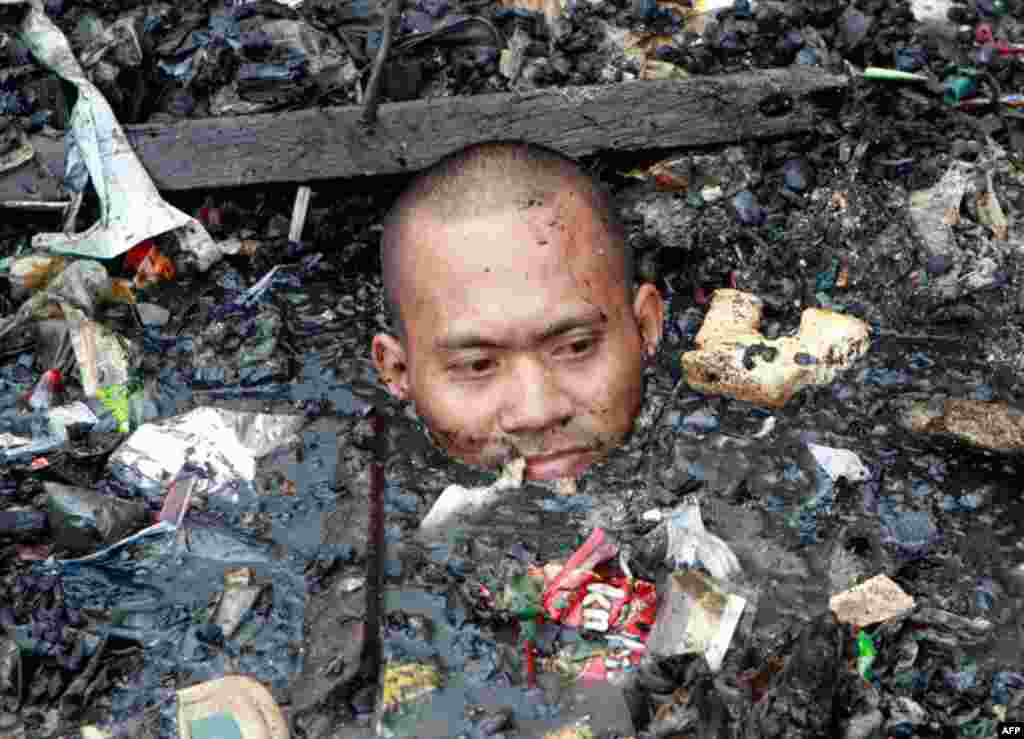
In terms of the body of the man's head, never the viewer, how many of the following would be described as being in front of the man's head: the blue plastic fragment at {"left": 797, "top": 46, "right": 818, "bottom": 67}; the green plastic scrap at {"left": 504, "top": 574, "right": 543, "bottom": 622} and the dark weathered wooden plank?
1

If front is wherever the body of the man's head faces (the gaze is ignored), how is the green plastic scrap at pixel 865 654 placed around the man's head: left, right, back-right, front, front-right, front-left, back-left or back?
front-left

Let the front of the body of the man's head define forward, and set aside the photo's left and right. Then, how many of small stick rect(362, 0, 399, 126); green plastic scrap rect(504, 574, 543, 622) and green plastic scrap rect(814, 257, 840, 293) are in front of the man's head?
1

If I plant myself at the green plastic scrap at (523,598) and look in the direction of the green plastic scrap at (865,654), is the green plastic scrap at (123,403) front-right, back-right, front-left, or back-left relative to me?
back-left

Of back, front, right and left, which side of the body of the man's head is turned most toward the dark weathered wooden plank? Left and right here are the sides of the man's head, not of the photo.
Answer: back

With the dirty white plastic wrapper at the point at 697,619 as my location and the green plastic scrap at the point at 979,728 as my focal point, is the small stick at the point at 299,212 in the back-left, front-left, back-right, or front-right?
back-left

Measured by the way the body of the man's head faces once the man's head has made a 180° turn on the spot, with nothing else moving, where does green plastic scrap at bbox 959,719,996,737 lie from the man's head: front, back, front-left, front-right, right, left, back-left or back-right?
back-right
